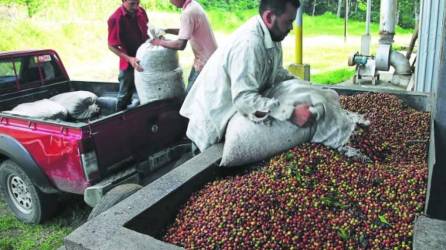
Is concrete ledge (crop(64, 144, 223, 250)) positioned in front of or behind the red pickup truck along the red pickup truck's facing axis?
behind

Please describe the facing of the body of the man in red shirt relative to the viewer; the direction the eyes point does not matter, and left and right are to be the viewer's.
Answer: facing the viewer and to the right of the viewer

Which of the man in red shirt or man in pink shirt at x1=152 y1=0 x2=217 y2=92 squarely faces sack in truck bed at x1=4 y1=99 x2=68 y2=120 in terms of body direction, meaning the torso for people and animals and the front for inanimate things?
the man in pink shirt

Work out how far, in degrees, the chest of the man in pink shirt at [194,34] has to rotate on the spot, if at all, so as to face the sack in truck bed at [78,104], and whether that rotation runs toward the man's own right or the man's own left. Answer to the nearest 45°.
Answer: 0° — they already face it

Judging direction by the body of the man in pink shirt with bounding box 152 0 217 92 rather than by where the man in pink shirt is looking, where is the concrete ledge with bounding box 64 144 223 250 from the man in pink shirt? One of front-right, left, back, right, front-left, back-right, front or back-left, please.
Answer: left

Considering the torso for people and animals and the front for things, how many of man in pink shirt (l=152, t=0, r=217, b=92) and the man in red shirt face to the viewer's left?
1

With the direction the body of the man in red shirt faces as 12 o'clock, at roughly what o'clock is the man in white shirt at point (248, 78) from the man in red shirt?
The man in white shirt is roughly at 1 o'clock from the man in red shirt.

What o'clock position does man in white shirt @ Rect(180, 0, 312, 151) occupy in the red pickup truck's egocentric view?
The man in white shirt is roughly at 6 o'clock from the red pickup truck.

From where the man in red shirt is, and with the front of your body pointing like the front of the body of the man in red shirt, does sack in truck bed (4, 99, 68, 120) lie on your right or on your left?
on your right

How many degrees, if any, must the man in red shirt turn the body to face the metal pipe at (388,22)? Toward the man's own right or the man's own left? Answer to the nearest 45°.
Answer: approximately 90° to the man's own left

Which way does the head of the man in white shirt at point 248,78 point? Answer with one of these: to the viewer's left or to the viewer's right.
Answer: to the viewer's right

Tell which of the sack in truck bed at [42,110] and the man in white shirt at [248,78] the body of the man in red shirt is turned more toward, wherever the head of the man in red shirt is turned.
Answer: the man in white shirt

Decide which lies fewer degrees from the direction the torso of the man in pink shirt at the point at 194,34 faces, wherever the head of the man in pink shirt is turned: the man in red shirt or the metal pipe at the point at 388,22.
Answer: the man in red shirt

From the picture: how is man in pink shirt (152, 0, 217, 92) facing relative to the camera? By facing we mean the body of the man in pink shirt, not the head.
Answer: to the viewer's left
